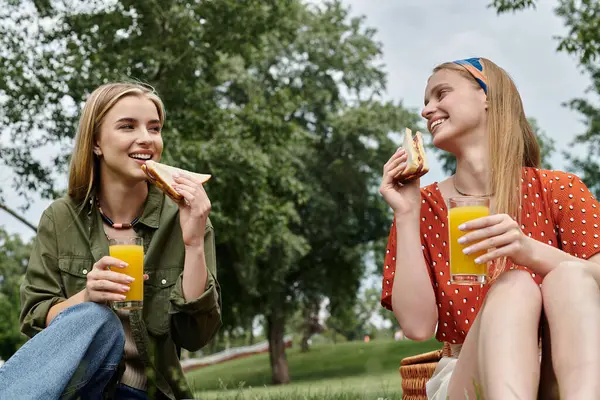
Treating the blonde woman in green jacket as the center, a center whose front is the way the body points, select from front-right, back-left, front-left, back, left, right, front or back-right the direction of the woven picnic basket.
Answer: left

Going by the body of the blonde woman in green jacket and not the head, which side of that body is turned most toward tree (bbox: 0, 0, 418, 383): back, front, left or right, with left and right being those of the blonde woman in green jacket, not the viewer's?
back

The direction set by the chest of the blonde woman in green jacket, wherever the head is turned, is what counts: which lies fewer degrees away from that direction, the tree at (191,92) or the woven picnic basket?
the woven picnic basket

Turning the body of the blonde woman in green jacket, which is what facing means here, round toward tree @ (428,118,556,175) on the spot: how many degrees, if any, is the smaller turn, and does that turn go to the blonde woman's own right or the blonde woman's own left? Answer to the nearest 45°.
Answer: approximately 135° to the blonde woman's own left

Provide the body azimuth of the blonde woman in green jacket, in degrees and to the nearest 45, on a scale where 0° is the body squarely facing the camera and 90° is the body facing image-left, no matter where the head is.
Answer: approximately 0°

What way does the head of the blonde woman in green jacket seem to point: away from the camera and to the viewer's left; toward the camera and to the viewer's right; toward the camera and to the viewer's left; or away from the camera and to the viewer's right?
toward the camera and to the viewer's right

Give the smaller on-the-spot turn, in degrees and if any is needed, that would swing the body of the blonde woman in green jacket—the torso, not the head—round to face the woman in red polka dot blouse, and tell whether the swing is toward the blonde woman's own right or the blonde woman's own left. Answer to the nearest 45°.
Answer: approximately 45° to the blonde woman's own left

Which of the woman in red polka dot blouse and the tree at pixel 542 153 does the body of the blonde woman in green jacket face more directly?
the woman in red polka dot blouse

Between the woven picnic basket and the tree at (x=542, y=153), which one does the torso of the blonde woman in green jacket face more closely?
the woven picnic basket
